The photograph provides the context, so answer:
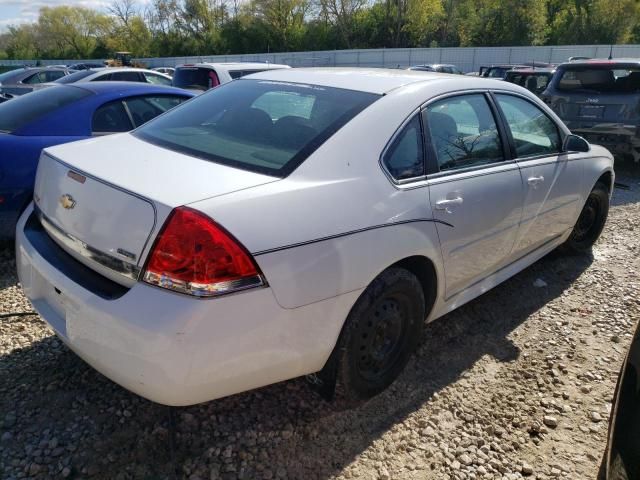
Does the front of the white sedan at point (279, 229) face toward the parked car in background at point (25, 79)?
no

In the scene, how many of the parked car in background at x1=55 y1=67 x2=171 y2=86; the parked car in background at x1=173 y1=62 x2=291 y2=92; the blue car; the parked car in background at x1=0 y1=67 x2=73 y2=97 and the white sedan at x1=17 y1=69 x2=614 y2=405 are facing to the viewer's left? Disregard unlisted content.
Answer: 0

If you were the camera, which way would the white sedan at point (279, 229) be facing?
facing away from the viewer and to the right of the viewer

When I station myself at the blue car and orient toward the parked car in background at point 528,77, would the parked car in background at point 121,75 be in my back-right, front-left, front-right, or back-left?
front-left

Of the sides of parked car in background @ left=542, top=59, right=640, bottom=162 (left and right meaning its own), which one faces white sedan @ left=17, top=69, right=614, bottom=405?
back

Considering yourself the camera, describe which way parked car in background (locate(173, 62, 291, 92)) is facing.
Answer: facing away from the viewer and to the right of the viewer

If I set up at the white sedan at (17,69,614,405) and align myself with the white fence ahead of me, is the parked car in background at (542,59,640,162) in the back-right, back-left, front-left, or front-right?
front-right

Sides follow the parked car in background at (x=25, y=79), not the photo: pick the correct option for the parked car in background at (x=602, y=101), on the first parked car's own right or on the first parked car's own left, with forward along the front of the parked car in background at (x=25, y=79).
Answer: on the first parked car's own right

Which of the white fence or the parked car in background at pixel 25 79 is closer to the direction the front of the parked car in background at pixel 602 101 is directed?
the white fence

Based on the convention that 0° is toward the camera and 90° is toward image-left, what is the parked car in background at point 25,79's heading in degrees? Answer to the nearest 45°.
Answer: approximately 225°

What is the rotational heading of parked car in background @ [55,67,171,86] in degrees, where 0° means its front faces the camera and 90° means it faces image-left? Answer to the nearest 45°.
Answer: approximately 225°

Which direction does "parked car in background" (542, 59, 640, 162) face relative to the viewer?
away from the camera

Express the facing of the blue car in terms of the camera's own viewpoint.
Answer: facing away from the viewer and to the right of the viewer
